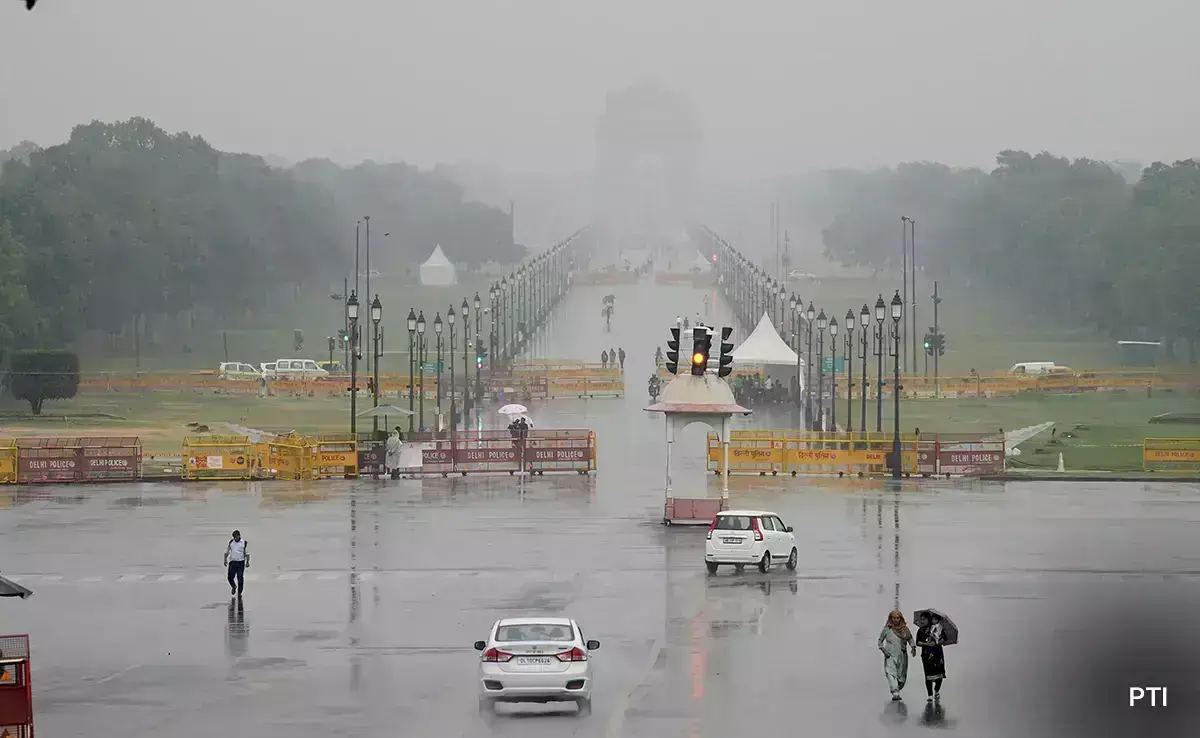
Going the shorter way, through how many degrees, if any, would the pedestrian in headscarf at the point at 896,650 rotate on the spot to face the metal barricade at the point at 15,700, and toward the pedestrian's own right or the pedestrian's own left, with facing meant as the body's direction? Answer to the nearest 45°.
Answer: approximately 45° to the pedestrian's own right

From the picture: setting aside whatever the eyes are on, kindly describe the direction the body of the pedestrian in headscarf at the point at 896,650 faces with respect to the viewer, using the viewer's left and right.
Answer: facing the viewer

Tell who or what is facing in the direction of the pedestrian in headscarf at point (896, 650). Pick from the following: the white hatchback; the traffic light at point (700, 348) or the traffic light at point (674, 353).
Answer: the traffic light at point (700, 348)

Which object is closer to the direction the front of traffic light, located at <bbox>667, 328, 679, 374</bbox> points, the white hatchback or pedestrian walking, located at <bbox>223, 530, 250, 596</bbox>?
the pedestrian walking

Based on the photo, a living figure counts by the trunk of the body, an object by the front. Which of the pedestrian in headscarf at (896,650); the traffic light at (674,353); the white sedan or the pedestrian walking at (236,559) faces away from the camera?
the white sedan

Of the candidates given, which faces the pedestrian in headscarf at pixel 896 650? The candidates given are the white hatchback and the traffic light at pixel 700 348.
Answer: the traffic light

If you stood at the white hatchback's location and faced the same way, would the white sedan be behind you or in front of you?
behind

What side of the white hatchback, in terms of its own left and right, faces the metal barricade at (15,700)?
back

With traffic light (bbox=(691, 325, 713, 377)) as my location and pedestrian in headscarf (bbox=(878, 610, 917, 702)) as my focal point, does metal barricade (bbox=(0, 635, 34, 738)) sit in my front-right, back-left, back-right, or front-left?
front-right

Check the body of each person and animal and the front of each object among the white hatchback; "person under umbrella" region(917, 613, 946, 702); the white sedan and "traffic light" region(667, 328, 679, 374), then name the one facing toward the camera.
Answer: the person under umbrella

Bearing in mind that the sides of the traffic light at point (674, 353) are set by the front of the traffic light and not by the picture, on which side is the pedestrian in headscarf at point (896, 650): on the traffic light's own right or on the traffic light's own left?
on the traffic light's own left

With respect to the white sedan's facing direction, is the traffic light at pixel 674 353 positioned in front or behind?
in front

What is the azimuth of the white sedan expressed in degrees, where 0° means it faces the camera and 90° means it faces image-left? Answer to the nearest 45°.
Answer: approximately 180°

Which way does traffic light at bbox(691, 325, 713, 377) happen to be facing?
toward the camera

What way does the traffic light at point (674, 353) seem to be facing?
to the viewer's left

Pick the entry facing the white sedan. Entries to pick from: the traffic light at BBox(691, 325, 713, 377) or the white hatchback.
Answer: the traffic light

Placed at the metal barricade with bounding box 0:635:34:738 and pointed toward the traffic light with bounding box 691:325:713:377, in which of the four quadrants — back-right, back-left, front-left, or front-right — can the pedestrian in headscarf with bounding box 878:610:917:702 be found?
front-right

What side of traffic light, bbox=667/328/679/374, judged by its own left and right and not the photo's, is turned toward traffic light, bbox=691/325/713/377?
back
